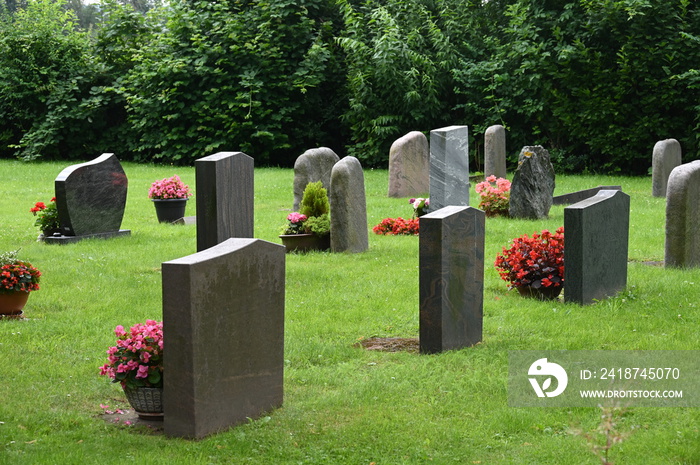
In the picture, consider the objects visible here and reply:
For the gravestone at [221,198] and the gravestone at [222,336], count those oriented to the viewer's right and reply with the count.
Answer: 0
